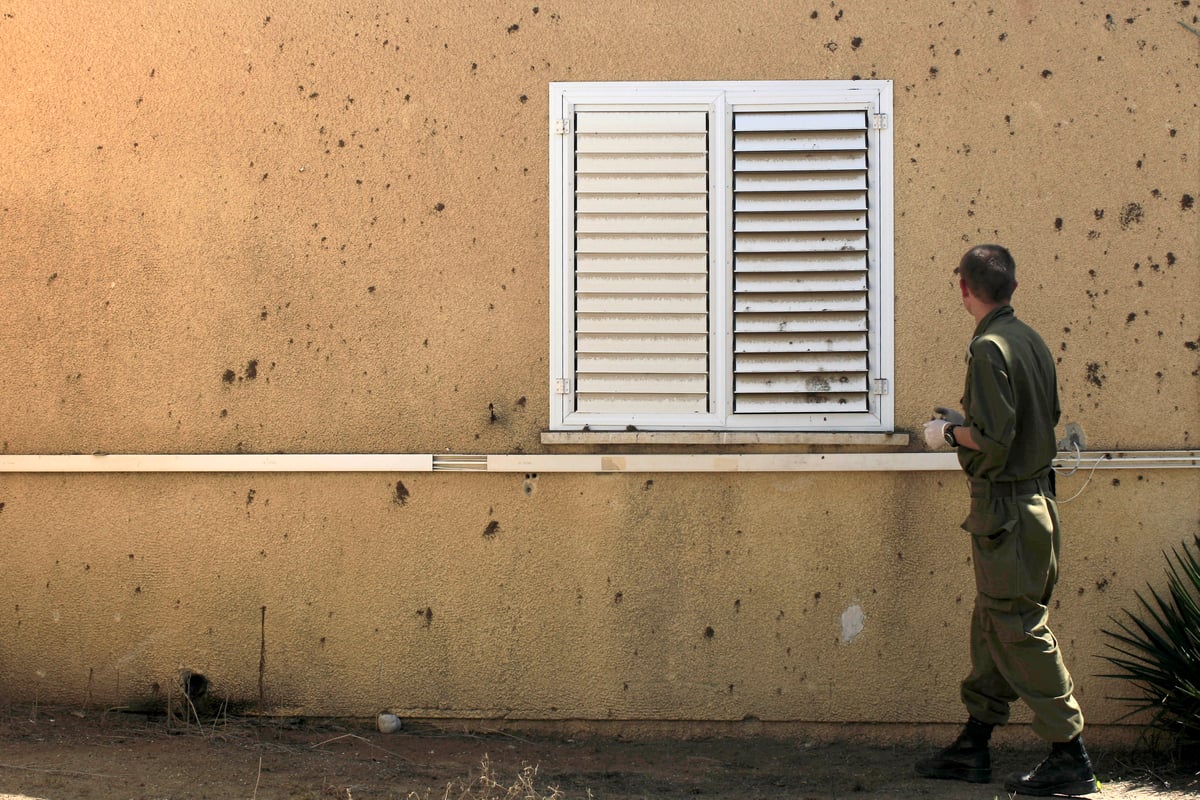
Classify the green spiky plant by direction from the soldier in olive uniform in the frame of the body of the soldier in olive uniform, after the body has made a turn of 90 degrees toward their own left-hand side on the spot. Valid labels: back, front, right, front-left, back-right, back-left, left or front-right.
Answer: back

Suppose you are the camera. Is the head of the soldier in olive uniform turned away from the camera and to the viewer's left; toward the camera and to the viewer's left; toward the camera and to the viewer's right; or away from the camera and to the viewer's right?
away from the camera and to the viewer's left

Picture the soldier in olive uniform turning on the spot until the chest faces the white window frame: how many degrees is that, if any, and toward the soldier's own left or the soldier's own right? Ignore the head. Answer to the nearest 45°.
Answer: approximately 45° to the soldier's own left

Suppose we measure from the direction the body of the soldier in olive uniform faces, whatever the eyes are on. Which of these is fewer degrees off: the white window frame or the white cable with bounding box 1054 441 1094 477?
the white window frame

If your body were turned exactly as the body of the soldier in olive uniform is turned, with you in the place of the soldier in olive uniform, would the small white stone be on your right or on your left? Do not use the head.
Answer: on your left

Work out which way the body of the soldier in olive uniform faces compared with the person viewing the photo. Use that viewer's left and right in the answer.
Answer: facing away from the viewer and to the left of the viewer

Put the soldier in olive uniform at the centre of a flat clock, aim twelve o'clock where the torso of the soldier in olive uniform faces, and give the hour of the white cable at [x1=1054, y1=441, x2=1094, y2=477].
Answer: The white cable is roughly at 2 o'clock from the soldier in olive uniform.
